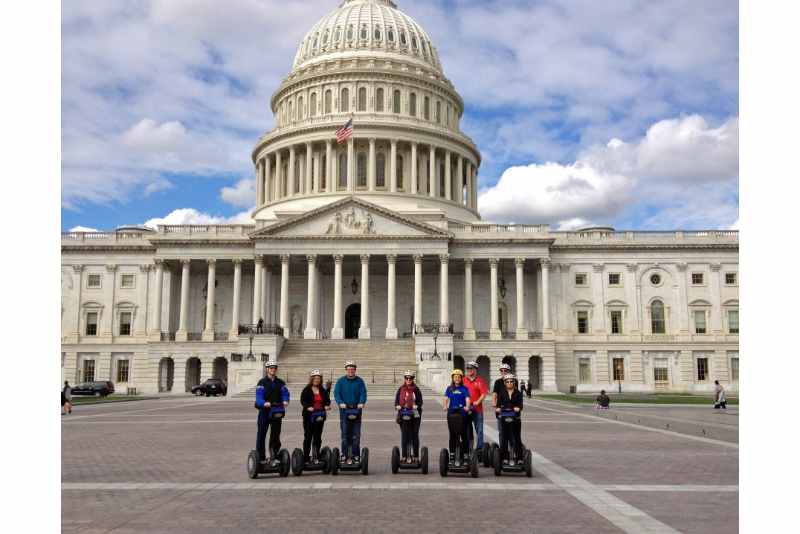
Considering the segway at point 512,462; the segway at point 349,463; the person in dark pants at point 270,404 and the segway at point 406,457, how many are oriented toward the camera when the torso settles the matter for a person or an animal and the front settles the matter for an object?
4

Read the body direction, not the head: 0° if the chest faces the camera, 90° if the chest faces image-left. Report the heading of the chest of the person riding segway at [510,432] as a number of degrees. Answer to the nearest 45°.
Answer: approximately 0°

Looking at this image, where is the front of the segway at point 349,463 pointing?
toward the camera

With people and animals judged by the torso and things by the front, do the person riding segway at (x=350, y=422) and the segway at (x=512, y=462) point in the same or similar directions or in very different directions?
same or similar directions

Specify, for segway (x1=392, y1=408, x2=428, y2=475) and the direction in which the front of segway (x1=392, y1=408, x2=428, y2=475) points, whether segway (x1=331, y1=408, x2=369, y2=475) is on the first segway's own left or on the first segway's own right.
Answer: on the first segway's own right

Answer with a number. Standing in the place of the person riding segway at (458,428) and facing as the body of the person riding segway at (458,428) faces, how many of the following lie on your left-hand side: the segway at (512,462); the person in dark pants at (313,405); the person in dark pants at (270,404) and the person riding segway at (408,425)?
1

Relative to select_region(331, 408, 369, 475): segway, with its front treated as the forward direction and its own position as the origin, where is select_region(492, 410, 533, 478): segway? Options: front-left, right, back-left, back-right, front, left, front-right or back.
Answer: left

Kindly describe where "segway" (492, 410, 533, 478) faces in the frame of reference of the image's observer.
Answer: facing the viewer

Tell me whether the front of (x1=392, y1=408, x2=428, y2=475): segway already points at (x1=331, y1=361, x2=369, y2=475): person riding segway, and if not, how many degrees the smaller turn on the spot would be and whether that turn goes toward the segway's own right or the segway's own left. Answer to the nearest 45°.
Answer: approximately 90° to the segway's own right

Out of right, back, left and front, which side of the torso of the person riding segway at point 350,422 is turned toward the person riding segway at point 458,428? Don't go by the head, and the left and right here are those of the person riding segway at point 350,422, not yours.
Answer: left

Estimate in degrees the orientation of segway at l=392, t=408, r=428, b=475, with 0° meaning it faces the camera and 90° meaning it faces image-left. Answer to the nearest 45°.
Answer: approximately 0°

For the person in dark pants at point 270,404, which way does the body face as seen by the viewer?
toward the camera

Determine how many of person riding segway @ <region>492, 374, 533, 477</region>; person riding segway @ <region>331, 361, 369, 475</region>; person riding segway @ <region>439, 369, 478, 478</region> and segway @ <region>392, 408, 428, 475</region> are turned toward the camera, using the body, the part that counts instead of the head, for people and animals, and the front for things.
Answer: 4
